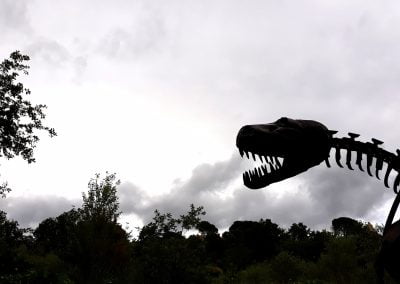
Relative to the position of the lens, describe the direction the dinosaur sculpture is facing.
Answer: facing to the left of the viewer
